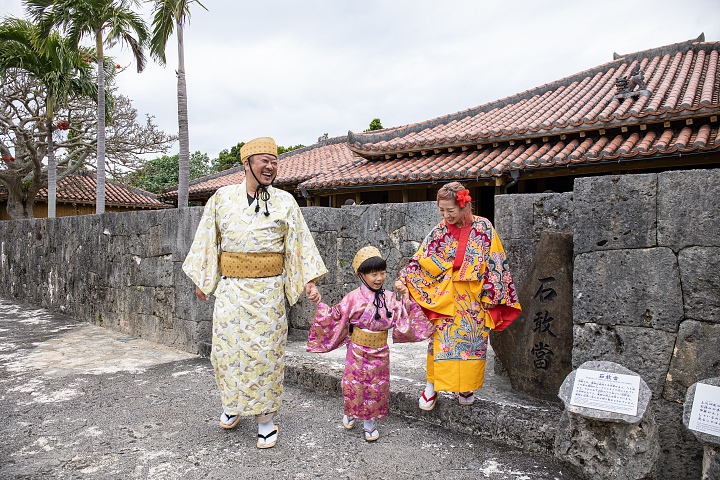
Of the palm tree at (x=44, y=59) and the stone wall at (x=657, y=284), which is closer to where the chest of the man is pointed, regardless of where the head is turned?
the stone wall

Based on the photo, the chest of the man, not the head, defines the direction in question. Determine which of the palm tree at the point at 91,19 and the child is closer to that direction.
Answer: the child

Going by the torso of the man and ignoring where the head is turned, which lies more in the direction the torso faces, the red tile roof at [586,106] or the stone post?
the stone post

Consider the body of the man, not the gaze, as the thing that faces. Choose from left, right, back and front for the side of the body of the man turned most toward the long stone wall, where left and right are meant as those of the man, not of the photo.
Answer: back

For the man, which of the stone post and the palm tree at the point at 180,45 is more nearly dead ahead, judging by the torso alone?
the stone post

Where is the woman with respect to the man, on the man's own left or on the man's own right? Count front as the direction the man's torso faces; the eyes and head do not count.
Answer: on the man's own left

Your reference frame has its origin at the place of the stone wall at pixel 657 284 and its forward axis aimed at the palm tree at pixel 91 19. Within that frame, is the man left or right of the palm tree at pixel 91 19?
left

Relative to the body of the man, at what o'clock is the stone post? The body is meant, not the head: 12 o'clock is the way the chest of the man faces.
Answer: The stone post is roughly at 10 o'clock from the man.

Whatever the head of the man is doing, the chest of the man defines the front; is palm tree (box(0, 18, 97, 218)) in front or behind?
behind

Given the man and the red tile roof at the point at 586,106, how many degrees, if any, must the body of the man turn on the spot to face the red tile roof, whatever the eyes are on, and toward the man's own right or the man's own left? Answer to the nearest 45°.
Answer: approximately 135° to the man's own left

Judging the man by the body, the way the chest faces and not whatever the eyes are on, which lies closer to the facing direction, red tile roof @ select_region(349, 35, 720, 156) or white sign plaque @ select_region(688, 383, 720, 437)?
the white sign plaque

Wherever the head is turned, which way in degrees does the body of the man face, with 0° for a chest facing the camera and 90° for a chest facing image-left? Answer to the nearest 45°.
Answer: approximately 0°

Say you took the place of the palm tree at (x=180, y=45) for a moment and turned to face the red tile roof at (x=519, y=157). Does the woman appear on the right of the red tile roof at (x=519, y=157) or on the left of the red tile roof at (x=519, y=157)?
right

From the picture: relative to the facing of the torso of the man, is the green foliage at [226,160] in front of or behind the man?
behind

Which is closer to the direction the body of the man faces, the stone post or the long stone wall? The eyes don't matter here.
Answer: the stone post

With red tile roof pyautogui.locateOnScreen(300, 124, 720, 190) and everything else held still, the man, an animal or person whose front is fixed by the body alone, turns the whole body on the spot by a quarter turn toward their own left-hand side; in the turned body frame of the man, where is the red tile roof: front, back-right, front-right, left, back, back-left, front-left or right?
front-left

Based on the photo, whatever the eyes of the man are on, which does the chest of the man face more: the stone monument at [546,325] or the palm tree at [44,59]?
the stone monument

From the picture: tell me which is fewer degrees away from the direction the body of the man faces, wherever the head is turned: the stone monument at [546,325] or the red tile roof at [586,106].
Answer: the stone monument
